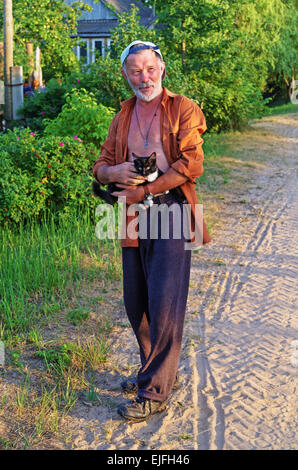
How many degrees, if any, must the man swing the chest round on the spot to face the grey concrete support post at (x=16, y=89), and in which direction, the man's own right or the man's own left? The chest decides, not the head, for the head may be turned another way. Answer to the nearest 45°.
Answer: approximately 135° to the man's own right

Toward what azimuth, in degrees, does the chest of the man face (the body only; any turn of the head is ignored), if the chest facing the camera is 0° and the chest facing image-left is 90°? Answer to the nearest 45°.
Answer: approximately 45°

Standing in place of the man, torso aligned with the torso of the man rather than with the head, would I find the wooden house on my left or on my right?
on my right

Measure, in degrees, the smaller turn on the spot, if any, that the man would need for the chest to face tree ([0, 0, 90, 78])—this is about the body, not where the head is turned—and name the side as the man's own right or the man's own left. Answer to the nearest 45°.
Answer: approximately 135° to the man's own right

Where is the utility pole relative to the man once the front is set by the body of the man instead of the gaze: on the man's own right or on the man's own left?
on the man's own right

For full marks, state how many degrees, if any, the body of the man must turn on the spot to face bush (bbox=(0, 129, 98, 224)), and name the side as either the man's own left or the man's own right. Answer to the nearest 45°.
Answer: approximately 135° to the man's own right
